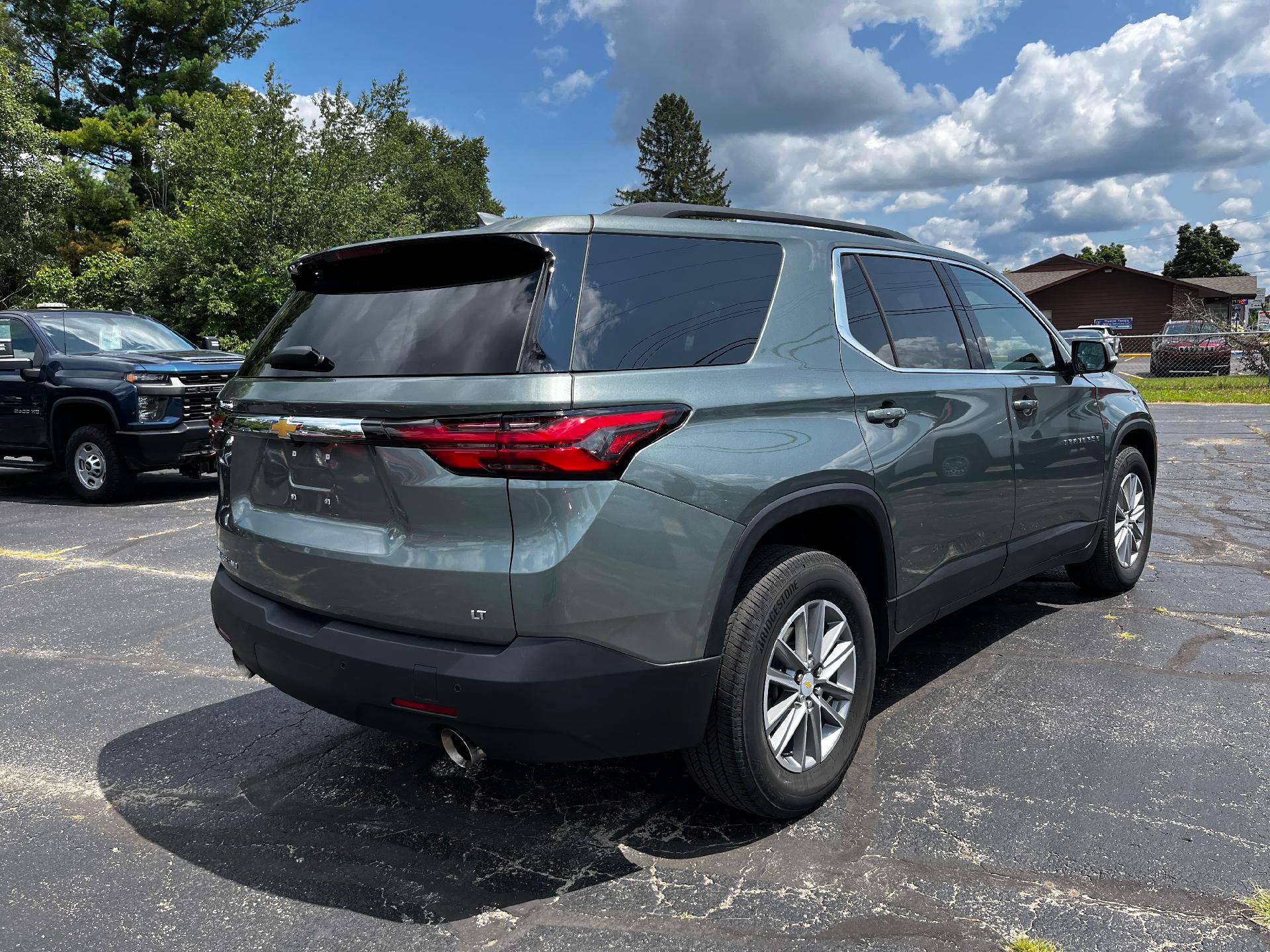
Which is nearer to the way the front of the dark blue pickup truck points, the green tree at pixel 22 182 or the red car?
the red car

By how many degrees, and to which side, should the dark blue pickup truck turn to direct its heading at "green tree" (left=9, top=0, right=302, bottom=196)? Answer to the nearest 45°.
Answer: approximately 135° to its left

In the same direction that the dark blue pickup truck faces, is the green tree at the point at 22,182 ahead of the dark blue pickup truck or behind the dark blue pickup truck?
behind

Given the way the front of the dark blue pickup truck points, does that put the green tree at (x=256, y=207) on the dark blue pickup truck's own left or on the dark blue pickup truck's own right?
on the dark blue pickup truck's own left

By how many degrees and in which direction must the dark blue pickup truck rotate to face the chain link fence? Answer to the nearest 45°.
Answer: approximately 45° to its left

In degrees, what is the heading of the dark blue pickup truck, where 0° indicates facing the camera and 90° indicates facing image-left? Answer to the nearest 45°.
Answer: approximately 315°

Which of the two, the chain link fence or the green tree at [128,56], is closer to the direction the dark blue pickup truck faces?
the chain link fence

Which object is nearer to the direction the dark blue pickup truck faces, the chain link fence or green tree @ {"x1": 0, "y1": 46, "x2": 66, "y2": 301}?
the chain link fence

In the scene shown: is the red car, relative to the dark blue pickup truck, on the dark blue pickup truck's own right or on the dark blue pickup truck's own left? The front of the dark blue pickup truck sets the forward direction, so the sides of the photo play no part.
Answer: on the dark blue pickup truck's own left
